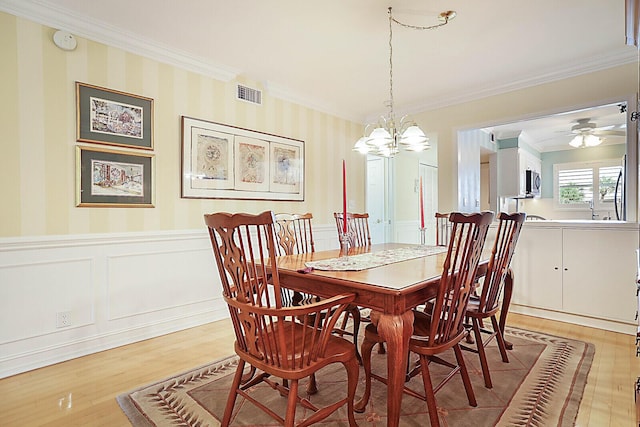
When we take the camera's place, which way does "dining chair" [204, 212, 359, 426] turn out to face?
facing away from the viewer and to the right of the viewer

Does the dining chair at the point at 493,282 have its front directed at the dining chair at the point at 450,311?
no

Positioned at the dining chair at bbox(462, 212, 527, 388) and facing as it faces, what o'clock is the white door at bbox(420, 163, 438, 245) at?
The white door is roughly at 1 o'clock from the dining chair.

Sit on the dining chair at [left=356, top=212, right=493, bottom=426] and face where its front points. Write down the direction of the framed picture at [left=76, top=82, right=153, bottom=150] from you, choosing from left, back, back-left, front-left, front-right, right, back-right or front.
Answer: front-left

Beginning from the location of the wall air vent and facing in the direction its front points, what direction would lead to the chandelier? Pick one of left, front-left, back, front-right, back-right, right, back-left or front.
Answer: front

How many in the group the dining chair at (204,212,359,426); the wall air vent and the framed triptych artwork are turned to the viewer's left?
0

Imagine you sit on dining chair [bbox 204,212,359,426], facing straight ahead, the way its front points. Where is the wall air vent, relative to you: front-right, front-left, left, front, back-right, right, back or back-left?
front-left

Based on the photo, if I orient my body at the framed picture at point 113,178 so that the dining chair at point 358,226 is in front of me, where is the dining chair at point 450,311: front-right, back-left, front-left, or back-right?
front-right

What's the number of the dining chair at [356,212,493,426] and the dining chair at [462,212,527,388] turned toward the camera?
0

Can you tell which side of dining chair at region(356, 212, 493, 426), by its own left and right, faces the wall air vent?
front

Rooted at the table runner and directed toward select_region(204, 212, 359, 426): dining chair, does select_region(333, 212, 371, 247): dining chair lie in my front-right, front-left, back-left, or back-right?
back-right

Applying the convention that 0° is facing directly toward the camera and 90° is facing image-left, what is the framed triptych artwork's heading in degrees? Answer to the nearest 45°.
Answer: approximately 315°

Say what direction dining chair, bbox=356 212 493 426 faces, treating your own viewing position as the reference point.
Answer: facing away from the viewer and to the left of the viewer

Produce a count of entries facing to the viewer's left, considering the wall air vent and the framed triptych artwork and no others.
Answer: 0

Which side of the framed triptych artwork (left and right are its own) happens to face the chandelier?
front

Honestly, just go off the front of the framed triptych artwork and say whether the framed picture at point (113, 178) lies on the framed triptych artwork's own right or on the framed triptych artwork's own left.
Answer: on the framed triptych artwork's own right

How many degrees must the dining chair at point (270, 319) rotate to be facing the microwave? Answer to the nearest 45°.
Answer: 0° — it already faces it

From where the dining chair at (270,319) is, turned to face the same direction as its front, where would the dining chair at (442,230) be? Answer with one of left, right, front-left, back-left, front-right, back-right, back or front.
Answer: front
